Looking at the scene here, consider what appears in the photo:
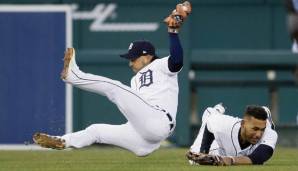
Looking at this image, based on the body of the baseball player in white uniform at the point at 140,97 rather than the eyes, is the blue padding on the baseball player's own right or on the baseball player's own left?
on the baseball player's own right
